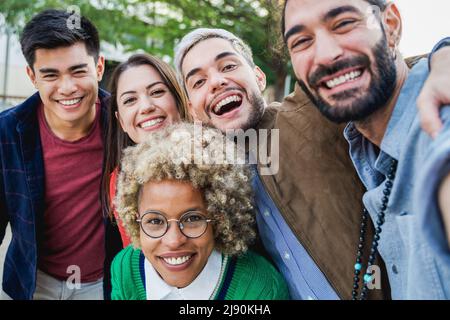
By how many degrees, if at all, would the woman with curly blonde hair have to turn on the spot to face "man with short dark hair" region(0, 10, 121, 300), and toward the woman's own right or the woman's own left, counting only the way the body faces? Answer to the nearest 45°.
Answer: approximately 135° to the woman's own right

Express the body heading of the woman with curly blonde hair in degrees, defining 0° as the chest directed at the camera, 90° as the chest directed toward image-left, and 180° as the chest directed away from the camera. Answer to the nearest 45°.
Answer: approximately 0°

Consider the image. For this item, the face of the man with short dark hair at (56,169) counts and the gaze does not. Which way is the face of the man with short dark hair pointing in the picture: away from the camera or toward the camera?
toward the camera

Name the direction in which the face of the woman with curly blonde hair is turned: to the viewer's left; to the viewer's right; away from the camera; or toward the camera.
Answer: toward the camera
